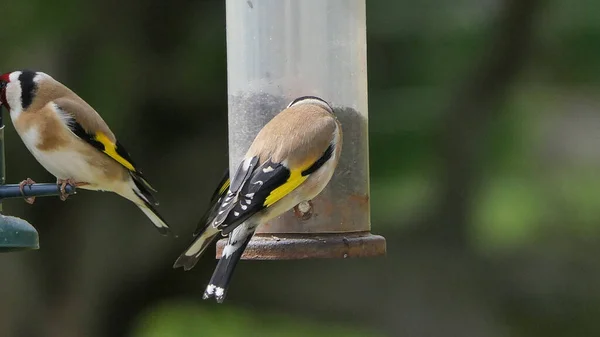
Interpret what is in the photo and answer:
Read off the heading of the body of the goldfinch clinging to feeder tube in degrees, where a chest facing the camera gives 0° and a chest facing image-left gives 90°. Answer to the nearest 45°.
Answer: approximately 225°

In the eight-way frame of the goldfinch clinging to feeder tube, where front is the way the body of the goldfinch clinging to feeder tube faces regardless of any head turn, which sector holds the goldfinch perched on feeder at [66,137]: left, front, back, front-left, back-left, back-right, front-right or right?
left
